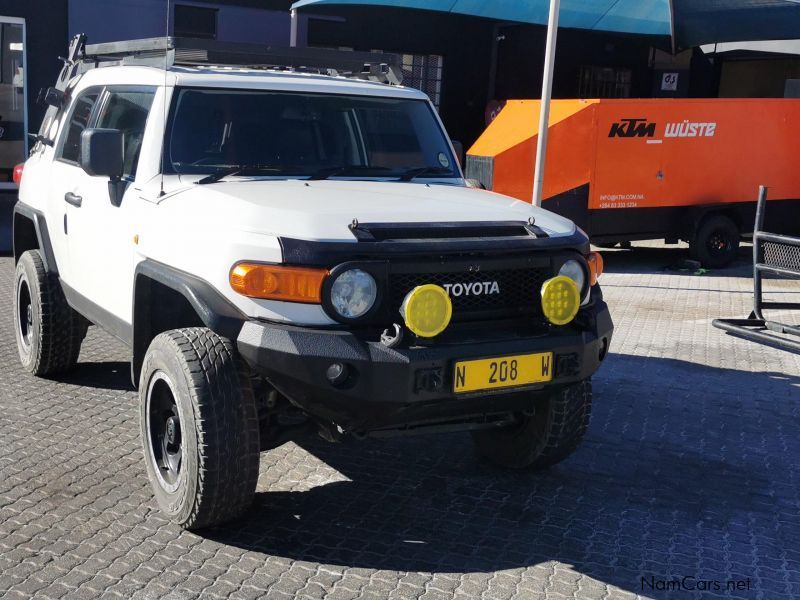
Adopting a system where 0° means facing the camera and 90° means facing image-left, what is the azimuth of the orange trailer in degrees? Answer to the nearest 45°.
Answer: approximately 90°

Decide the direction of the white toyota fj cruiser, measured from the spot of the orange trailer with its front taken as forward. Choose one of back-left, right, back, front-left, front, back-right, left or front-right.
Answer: left

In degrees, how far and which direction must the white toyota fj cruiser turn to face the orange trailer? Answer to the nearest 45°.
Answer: approximately 90° to its left

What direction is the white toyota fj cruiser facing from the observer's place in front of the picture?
facing the viewer and to the right of the viewer

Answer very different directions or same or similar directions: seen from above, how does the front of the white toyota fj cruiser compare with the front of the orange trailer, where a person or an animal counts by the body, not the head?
very different directions

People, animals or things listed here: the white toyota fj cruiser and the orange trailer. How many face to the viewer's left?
1
